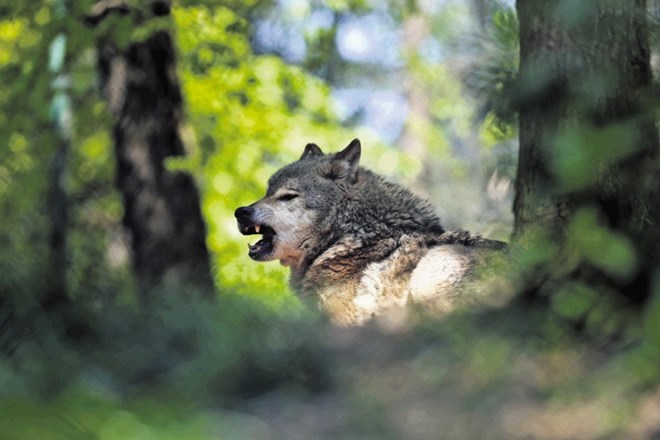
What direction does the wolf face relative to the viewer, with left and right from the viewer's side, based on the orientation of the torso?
facing to the left of the viewer

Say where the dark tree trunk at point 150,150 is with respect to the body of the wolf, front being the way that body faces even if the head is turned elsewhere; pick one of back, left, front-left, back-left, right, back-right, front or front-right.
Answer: front-right

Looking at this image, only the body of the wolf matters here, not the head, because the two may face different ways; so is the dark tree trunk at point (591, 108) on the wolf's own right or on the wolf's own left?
on the wolf's own left
